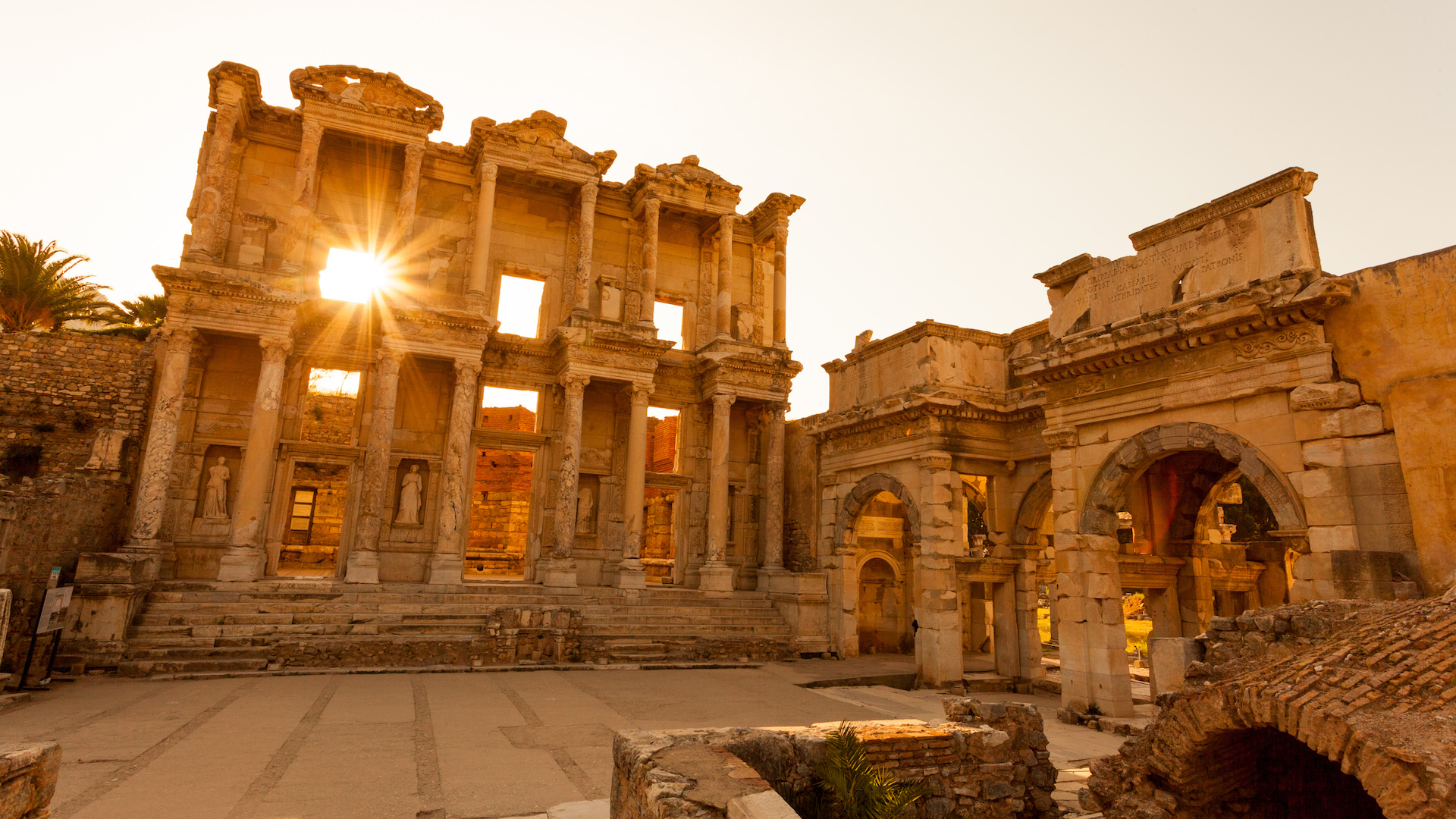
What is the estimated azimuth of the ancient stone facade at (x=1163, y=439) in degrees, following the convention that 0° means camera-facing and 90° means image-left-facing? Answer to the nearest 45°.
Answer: approximately 45°

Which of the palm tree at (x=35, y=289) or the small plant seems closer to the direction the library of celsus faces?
the small plant

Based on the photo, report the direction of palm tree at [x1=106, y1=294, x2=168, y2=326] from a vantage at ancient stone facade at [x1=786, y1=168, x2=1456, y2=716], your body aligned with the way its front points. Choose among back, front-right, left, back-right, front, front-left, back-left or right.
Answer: front-right

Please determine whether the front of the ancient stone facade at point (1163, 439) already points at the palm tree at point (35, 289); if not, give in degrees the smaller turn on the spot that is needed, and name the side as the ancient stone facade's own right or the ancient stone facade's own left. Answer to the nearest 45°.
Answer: approximately 45° to the ancient stone facade's own right

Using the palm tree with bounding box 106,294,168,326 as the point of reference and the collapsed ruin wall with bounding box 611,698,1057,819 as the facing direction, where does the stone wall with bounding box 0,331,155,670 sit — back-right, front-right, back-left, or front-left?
front-right

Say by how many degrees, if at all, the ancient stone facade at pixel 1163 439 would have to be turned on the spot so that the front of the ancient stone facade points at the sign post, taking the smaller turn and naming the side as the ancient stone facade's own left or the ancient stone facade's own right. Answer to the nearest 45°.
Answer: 0° — it already faces it

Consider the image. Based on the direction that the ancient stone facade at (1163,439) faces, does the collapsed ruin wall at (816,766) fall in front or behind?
in front

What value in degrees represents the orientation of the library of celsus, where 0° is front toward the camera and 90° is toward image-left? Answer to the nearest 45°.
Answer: approximately 315°

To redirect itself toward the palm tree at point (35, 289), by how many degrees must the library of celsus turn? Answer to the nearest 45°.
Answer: approximately 135° to its right

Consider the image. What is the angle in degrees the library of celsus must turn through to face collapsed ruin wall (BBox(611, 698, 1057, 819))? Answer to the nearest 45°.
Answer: approximately 45° to its right

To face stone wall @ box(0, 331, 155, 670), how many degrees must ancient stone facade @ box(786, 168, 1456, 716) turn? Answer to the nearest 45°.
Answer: approximately 45° to its right
